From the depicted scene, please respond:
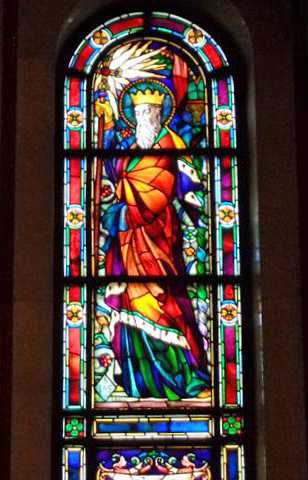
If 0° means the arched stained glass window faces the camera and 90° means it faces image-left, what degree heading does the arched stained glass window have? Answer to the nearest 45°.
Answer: approximately 0°
